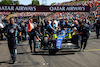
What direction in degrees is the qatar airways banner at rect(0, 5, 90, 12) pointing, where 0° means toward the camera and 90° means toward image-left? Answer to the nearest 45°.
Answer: approximately 0°

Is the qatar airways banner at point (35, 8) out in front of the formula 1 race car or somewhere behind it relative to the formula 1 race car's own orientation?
behind

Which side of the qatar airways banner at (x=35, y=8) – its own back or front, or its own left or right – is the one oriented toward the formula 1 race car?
front

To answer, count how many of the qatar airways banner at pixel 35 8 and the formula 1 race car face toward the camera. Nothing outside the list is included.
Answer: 2
